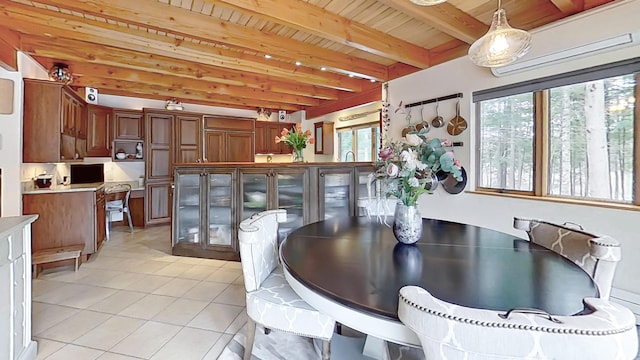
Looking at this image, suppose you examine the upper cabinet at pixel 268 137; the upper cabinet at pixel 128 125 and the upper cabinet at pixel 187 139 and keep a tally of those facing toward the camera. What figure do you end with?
3

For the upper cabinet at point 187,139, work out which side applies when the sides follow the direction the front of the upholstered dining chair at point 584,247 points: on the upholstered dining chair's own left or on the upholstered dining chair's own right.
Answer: on the upholstered dining chair's own right

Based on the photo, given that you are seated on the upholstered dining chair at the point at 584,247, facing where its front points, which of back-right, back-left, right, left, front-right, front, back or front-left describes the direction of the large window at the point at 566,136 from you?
back-right

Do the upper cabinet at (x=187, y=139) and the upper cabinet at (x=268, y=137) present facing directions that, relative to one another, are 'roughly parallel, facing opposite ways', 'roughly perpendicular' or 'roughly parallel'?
roughly parallel

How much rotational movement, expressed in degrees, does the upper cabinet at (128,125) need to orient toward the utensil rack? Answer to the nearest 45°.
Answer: approximately 45° to its left

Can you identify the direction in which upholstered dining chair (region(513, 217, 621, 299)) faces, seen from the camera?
facing the viewer and to the left of the viewer

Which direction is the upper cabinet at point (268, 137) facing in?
toward the camera

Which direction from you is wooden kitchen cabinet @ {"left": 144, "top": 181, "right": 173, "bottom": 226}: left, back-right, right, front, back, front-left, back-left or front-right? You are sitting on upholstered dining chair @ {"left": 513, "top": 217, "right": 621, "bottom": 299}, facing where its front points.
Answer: front-right

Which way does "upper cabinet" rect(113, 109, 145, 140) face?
toward the camera

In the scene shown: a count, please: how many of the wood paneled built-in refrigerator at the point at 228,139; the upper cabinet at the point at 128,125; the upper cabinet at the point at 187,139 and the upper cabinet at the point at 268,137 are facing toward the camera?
4

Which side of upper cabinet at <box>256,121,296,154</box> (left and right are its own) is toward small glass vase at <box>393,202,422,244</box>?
front

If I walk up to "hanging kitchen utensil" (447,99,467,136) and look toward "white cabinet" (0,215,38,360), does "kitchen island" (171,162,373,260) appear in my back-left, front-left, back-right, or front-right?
front-right

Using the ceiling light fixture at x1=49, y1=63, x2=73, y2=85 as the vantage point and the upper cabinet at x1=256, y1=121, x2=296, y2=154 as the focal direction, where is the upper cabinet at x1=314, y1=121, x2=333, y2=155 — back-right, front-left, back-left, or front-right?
front-right

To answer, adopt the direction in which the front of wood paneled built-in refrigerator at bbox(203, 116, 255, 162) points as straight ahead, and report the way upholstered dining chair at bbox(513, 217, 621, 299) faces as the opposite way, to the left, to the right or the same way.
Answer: to the right

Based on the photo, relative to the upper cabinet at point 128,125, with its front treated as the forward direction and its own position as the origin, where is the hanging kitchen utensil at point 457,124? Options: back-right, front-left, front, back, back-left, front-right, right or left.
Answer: front-left
